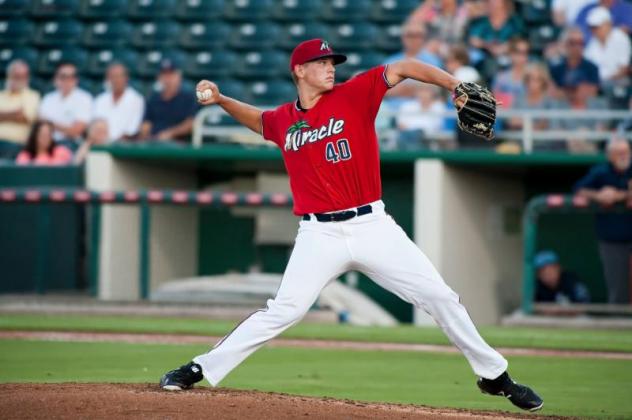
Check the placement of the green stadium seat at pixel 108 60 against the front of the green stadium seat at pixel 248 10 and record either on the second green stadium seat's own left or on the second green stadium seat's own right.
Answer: on the second green stadium seat's own right

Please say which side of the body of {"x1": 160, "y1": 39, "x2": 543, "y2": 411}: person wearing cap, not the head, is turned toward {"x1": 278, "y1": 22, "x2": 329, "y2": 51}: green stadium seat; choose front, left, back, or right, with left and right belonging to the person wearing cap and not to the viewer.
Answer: back

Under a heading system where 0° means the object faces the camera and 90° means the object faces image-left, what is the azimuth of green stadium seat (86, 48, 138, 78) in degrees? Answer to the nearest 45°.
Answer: approximately 0°

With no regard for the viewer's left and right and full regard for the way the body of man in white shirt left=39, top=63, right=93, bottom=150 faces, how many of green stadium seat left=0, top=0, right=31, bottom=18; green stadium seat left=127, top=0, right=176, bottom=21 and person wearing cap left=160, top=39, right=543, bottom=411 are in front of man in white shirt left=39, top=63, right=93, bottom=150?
1

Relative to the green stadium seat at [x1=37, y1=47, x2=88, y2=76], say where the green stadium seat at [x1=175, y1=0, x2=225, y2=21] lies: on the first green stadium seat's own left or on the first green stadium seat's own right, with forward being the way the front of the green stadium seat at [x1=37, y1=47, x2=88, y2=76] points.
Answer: on the first green stadium seat's own left

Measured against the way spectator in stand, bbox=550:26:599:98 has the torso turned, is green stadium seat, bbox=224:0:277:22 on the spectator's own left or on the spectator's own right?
on the spectator's own right

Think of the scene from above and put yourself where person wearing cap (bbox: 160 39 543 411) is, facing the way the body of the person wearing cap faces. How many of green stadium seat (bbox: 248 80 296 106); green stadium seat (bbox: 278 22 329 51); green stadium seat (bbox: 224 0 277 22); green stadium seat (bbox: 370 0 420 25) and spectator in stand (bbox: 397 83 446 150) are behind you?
5

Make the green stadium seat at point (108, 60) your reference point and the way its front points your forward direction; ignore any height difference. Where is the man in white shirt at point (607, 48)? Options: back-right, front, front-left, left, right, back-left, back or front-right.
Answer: front-left

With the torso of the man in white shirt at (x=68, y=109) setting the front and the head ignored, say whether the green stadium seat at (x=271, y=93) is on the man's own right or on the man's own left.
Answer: on the man's own left

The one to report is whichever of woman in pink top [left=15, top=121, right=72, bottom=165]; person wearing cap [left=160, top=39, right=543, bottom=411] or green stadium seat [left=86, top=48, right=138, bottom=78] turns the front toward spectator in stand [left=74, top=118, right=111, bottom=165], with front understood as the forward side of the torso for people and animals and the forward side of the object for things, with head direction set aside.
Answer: the green stadium seat

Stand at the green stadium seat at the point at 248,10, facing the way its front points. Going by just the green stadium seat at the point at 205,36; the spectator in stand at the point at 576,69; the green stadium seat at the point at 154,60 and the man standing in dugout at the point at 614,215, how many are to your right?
2
